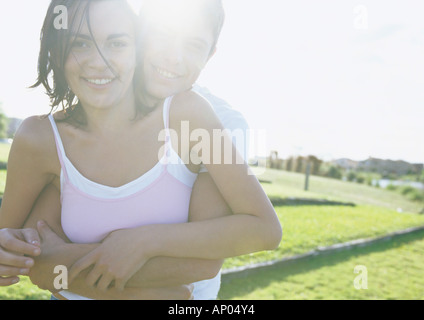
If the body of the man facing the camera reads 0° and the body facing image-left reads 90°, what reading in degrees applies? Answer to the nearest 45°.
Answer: approximately 45°

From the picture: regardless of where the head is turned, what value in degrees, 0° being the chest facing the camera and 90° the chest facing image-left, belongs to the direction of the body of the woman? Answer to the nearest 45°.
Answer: approximately 0°

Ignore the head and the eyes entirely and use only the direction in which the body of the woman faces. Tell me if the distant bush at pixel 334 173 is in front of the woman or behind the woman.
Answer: behind

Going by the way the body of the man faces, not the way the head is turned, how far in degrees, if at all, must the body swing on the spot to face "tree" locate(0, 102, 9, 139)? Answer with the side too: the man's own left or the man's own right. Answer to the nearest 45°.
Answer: approximately 135° to the man's own right

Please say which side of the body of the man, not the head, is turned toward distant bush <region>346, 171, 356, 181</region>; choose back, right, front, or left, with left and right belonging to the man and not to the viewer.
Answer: back

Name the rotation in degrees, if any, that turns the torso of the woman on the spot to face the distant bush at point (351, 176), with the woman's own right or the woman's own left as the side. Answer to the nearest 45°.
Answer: approximately 135° to the woman's own left

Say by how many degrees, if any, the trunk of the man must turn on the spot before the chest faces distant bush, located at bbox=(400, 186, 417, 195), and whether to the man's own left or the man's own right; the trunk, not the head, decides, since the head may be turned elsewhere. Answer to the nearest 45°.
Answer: approximately 180°

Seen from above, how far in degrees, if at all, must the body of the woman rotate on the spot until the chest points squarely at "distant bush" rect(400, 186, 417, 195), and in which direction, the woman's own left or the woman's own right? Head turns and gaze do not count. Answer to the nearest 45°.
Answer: approximately 135° to the woman's own left
